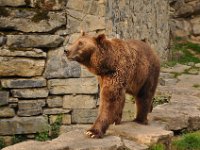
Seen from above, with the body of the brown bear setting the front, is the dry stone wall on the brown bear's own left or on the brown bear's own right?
on the brown bear's own right

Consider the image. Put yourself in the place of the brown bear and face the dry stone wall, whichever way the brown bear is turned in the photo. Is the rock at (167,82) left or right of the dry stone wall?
right

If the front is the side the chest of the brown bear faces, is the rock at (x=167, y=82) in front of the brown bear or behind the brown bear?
behind

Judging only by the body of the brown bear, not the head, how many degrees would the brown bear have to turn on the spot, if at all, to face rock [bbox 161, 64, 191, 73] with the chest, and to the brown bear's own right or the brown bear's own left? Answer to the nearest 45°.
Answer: approximately 135° to the brown bear's own right

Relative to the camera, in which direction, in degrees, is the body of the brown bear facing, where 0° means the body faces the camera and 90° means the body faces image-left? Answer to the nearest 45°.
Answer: approximately 45°

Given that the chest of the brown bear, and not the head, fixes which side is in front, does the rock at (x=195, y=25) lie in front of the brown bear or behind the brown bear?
behind
